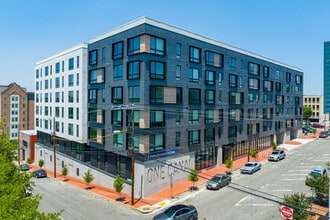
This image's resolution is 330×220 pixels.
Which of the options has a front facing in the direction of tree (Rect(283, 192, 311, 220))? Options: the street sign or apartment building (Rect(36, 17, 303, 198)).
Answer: the apartment building

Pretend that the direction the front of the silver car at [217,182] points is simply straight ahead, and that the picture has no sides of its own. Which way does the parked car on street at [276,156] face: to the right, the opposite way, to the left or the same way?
the same way

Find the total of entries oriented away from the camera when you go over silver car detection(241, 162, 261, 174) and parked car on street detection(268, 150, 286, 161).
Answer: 0

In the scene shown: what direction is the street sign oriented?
toward the camera

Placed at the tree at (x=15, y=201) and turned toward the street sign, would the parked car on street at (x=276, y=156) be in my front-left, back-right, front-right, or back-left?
front-left

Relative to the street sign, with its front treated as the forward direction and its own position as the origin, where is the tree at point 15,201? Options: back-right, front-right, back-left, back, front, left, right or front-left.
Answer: front-right

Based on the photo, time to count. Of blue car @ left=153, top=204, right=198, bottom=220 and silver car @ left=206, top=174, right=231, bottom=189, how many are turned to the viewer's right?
0

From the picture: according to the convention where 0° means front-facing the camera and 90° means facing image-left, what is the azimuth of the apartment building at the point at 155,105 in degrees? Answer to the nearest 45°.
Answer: approximately 315°

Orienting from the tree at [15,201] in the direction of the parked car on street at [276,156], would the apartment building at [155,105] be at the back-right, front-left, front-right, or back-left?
front-left

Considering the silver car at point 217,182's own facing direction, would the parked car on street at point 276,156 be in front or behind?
behind

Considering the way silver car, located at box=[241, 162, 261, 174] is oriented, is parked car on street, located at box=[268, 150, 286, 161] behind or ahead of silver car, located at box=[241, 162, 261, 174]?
behind

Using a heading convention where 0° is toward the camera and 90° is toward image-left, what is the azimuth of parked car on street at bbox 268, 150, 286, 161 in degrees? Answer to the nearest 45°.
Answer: approximately 45°

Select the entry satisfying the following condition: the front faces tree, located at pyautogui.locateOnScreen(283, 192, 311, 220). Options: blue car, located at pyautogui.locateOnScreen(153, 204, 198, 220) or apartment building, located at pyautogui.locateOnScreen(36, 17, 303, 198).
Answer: the apartment building

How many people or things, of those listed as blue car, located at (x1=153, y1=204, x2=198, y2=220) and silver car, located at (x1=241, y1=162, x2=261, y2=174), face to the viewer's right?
0

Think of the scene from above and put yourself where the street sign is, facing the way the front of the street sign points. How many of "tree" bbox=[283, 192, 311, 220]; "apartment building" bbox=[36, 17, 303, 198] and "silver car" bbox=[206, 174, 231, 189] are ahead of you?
0

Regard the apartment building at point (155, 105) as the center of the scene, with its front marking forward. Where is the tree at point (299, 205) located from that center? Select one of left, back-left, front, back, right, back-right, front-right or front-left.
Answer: front

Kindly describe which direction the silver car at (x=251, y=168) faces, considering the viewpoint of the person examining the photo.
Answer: facing the viewer and to the left of the viewer
